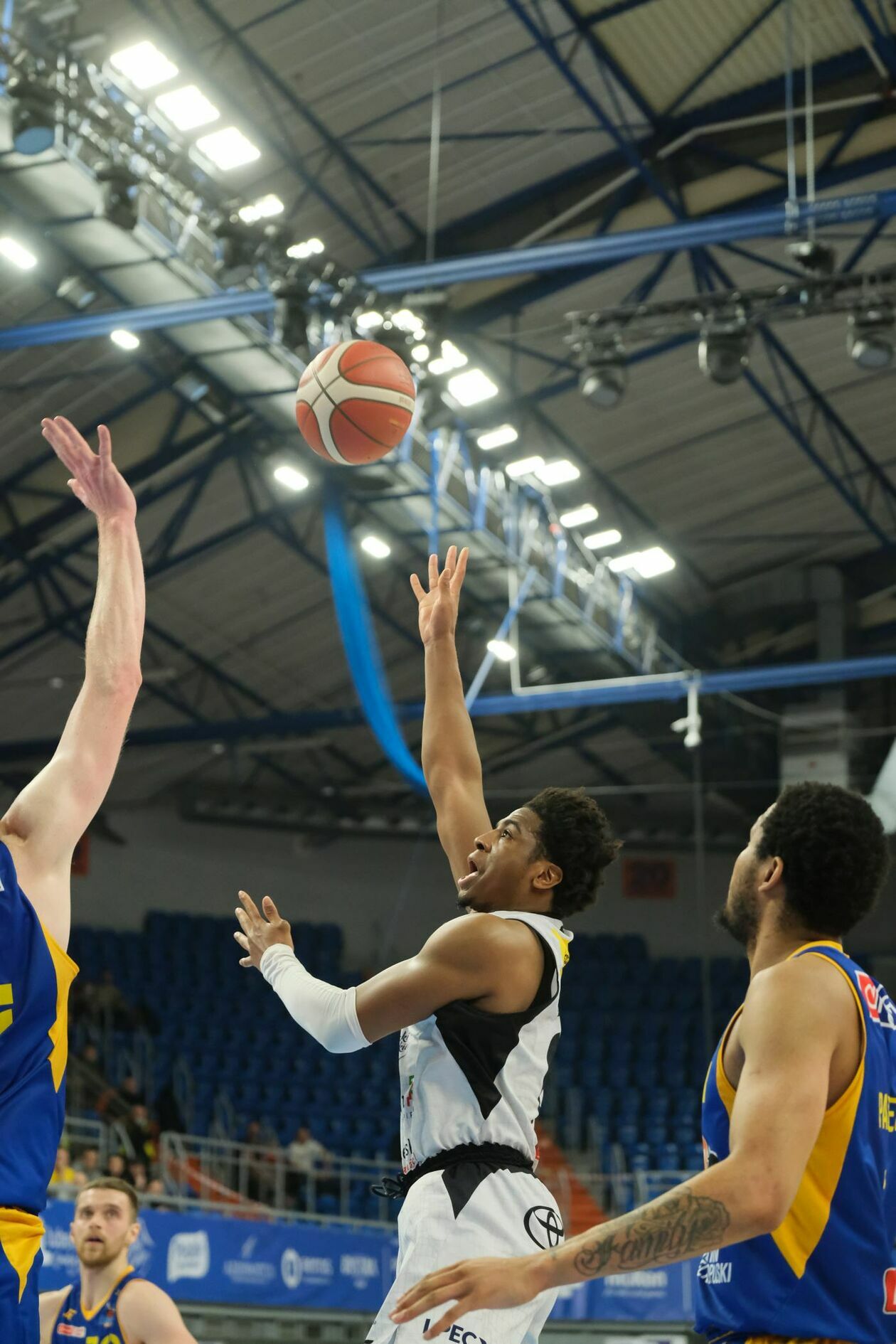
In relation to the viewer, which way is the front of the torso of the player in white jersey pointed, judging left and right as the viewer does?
facing to the left of the viewer

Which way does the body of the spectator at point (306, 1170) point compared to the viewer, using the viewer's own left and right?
facing the viewer

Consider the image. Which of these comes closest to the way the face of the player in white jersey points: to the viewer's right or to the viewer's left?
to the viewer's left

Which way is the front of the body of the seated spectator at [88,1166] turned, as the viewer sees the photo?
toward the camera

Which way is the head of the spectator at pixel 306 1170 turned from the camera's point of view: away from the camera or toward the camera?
toward the camera

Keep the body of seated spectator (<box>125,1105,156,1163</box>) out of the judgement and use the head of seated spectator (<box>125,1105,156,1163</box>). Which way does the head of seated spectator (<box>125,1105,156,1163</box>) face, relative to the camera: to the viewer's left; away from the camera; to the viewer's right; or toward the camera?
toward the camera

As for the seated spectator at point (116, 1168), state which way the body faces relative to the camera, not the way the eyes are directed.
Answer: toward the camera

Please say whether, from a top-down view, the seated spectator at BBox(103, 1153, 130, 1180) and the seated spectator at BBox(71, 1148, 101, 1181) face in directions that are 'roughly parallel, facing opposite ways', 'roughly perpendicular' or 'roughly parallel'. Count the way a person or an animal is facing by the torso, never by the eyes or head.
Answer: roughly parallel

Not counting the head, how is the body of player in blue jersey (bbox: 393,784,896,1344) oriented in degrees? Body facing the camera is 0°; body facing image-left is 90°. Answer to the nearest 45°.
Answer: approximately 135°

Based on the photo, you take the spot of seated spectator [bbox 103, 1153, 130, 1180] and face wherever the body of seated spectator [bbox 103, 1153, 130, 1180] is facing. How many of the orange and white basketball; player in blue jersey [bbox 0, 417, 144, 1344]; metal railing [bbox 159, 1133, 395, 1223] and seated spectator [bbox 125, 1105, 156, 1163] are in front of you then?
2

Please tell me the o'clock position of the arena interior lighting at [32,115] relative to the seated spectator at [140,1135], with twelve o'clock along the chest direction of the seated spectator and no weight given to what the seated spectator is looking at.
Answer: The arena interior lighting is roughly at 12 o'clock from the seated spectator.

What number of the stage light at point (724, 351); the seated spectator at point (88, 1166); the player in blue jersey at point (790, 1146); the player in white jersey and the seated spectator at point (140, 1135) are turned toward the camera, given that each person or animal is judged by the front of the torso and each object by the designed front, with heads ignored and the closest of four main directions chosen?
2

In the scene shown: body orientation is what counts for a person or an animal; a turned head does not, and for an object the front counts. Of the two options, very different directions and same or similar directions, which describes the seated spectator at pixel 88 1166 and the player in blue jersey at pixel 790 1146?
very different directions

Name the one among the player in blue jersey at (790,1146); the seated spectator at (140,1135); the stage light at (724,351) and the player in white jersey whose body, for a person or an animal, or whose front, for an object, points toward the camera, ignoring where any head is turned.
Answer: the seated spectator

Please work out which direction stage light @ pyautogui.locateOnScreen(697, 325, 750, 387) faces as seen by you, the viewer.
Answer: facing to the left of the viewer
